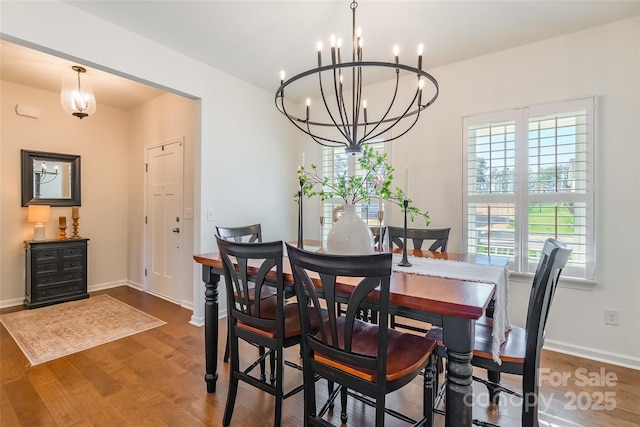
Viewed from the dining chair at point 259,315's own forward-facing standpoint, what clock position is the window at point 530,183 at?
The window is roughly at 1 o'clock from the dining chair.

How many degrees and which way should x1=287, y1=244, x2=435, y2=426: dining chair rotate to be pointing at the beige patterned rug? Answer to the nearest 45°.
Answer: approximately 90° to its left

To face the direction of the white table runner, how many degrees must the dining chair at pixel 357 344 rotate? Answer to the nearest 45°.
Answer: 0° — it already faces it

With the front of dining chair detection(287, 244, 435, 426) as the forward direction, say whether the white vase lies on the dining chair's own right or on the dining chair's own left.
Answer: on the dining chair's own left

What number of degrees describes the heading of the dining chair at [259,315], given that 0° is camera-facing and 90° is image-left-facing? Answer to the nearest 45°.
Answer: approximately 225°

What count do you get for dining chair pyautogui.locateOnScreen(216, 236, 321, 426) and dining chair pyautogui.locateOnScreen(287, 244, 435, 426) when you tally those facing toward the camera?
0

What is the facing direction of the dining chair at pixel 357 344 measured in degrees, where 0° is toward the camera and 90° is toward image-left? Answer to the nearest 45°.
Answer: approximately 225°

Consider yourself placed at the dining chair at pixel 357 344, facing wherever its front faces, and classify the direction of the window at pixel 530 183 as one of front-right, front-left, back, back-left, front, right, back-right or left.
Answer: front

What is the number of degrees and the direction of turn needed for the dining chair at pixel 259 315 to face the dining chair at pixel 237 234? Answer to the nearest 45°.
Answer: approximately 45° to its left

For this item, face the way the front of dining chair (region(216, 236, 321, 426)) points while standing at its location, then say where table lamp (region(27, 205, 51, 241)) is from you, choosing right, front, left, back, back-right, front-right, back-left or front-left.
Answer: left

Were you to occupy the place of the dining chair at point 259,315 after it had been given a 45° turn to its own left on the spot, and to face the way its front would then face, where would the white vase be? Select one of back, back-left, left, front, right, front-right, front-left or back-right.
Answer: right

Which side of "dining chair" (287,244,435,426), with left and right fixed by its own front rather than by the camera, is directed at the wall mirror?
left

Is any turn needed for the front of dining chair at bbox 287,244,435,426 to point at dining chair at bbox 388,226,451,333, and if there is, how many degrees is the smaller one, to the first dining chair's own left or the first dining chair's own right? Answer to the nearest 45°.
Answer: approximately 45° to the first dining chair's own left

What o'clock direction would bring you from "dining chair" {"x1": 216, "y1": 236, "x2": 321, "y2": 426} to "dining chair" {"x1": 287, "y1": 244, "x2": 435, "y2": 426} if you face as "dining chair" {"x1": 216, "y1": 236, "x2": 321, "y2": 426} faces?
"dining chair" {"x1": 287, "y1": 244, "x2": 435, "y2": 426} is roughly at 3 o'clock from "dining chair" {"x1": 216, "y1": 236, "x2": 321, "y2": 426}.

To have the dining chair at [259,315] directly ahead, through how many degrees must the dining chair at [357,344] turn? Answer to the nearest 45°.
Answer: approximately 90° to its left

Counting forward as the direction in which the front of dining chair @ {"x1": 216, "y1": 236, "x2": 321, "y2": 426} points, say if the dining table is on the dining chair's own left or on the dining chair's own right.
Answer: on the dining chair's own right
